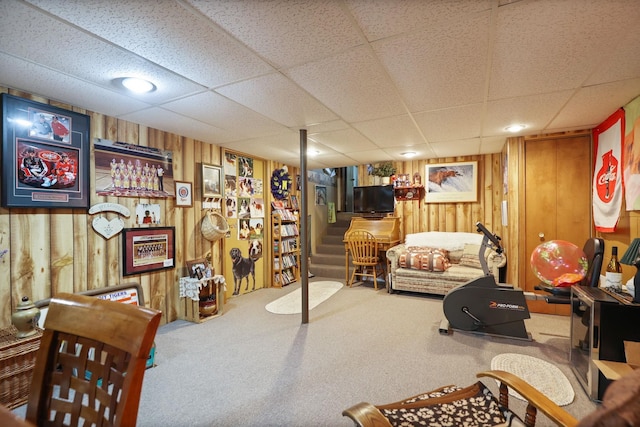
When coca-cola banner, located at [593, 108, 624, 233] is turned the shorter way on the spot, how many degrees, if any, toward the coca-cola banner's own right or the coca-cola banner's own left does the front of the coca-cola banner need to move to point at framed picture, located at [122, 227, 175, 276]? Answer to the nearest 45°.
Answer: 0° — it already faces it

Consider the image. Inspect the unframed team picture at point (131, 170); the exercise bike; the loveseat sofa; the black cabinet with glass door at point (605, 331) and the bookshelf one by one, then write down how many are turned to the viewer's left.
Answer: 2

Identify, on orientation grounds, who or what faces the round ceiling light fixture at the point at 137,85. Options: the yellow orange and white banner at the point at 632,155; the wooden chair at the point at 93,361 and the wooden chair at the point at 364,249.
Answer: the yellow orange and white banner

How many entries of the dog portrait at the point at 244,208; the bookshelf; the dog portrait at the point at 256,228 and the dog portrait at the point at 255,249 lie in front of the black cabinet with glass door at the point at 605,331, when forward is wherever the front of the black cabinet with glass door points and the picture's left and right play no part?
4

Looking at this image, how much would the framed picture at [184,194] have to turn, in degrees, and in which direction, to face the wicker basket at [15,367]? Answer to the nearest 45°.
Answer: approximately 90° to its right

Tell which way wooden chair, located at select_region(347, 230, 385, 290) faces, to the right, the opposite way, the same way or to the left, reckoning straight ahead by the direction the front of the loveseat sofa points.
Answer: the opposite way

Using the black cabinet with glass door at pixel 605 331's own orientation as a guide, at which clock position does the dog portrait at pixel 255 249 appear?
The dog portrait is roughly at 12 o'clock from the black cabinet with glass door.

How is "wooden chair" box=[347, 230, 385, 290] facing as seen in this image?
away from the camera

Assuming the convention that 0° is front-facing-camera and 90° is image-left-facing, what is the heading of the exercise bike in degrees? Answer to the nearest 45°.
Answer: approximately 90°

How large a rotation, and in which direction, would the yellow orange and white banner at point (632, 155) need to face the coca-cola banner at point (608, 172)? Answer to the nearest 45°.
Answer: approximately 135° to its right

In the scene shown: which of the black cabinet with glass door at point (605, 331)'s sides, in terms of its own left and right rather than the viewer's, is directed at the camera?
left
